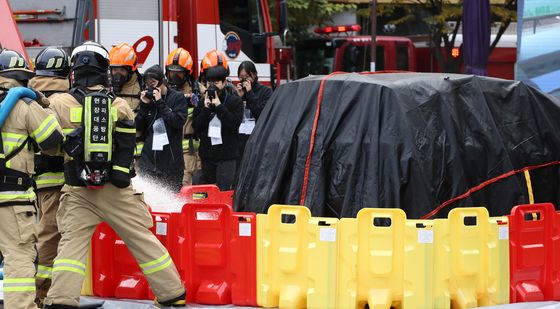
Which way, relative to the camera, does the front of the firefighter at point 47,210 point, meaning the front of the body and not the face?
away from the camera

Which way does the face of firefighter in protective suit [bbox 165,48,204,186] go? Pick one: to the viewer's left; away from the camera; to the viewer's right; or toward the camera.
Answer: toward the camera

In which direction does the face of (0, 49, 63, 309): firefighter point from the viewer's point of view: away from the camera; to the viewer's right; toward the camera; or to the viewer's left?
away from the camera

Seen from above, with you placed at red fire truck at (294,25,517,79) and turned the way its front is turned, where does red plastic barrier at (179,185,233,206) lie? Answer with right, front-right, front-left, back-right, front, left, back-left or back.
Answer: front-left

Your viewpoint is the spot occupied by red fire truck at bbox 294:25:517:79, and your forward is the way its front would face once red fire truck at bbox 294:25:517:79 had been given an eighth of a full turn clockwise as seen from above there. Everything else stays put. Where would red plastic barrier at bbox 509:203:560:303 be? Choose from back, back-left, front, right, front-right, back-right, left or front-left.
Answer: left

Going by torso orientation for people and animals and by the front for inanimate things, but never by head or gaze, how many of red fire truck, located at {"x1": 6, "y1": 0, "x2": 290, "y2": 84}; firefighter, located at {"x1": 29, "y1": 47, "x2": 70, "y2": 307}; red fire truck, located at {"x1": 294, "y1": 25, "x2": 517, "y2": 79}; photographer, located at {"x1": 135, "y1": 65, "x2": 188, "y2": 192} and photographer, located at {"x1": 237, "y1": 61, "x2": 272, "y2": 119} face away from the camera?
1

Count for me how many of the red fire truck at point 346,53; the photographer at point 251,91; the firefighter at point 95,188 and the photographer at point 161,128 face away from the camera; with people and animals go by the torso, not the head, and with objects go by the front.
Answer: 1

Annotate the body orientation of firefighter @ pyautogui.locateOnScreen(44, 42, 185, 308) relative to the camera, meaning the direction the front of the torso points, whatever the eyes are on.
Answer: away from the camera

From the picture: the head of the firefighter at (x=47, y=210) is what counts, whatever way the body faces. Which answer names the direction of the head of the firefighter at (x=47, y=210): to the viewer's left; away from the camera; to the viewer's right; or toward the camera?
away from the camera

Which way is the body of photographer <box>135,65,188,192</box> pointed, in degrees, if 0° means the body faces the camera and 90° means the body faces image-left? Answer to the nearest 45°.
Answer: approximately 45°

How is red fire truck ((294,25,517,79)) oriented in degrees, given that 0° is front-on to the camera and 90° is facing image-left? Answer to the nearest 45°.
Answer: approximately 45°

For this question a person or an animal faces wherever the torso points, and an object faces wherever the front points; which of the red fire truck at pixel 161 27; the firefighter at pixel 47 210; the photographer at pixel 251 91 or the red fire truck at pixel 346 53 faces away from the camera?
the firefighter

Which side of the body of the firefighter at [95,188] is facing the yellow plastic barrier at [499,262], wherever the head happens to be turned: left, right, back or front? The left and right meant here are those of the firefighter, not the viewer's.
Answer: right

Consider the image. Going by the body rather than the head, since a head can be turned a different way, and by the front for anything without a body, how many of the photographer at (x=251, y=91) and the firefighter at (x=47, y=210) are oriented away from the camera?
1

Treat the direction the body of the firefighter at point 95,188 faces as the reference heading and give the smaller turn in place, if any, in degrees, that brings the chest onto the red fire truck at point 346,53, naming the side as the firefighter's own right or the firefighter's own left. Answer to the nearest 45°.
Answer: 0° — they already face it

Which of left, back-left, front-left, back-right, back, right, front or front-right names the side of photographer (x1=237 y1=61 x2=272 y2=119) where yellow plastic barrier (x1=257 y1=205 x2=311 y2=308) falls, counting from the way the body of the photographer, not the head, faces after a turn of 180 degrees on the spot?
back-right
